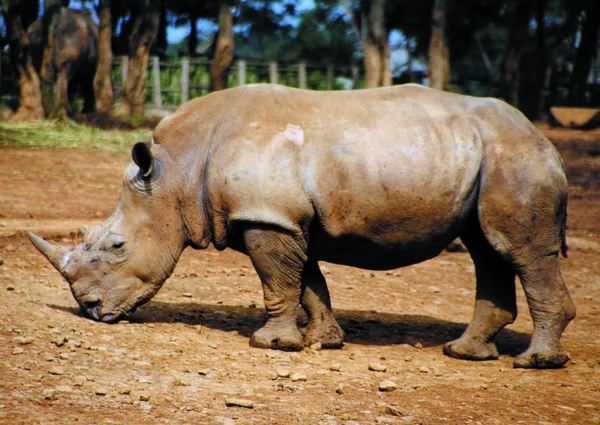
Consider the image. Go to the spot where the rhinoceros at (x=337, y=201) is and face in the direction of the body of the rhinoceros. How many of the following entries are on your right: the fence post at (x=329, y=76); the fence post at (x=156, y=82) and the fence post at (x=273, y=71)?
3

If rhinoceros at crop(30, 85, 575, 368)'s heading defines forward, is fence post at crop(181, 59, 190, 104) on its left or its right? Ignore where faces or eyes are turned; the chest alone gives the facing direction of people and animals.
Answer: on its right

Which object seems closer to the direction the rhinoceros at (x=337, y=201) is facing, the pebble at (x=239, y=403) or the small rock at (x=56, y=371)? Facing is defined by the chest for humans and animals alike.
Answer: the small rock

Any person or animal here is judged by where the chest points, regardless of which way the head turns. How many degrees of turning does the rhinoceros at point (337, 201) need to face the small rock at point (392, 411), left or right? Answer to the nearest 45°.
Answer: approximately 90° to its left

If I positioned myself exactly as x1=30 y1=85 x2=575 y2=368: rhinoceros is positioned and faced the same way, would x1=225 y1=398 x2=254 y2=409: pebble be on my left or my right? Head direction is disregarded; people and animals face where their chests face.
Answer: on my left

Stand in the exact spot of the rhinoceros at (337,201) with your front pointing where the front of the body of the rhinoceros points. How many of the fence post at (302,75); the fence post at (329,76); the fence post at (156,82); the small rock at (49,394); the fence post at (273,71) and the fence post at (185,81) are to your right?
5

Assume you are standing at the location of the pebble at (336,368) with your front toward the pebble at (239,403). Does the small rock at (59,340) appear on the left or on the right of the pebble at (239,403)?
right

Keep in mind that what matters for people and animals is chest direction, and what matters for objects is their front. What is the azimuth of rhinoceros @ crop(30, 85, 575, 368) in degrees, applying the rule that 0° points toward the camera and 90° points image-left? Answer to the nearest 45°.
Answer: approximately 90°
